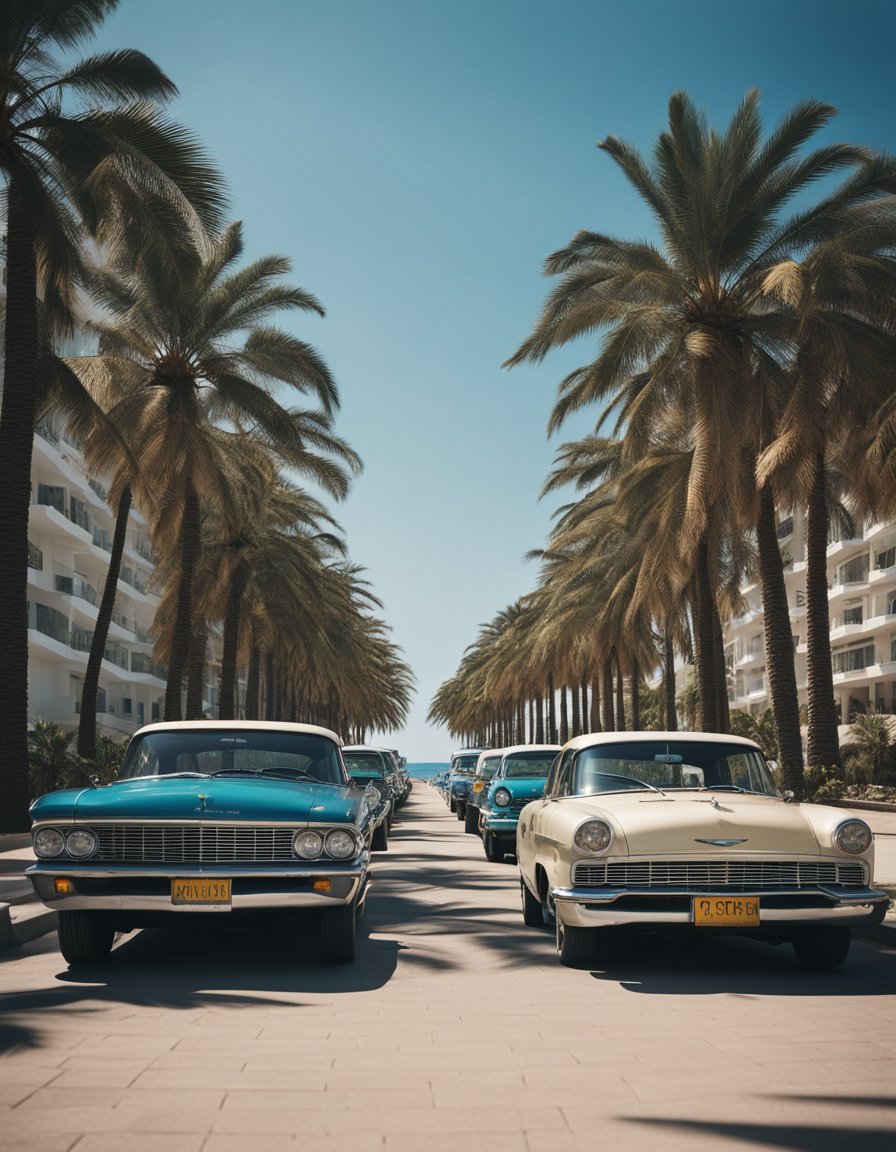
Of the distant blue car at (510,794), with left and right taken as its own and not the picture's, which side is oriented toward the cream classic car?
front

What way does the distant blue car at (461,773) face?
toward the camera

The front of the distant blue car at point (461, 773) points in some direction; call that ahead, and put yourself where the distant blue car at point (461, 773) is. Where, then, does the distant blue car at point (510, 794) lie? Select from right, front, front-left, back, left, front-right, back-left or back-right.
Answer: front

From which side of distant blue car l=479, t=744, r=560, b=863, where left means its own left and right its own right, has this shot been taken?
front

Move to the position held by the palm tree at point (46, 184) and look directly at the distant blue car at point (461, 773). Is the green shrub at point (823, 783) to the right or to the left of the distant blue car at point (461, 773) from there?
right

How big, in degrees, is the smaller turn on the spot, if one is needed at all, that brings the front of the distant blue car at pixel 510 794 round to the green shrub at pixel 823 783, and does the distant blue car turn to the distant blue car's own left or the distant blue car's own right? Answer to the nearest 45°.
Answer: approximately 135° to the distant blue car's own left

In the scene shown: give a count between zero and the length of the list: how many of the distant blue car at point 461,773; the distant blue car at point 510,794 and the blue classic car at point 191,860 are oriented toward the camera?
3

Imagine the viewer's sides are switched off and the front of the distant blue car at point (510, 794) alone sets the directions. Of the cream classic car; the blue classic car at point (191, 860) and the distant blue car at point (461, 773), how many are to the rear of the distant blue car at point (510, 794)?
1

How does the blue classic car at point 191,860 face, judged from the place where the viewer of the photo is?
facing the viewer

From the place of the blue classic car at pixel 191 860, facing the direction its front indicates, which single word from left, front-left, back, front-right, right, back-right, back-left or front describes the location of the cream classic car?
left
